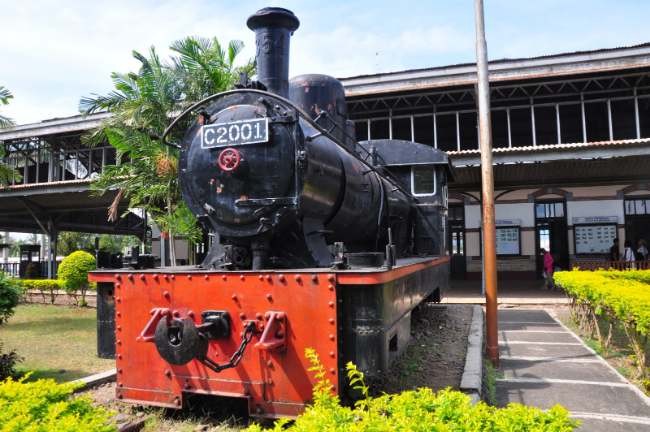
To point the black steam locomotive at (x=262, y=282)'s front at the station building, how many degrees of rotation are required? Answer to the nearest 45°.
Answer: approximately 180°

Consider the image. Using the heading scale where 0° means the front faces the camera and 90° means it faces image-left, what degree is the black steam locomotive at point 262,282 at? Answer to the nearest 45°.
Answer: approximately 45°

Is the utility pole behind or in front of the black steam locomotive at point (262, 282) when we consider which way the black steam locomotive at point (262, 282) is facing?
behind

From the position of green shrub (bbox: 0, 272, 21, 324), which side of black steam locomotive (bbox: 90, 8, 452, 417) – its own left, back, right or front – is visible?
right

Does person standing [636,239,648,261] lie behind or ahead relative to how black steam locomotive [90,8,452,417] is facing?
behind

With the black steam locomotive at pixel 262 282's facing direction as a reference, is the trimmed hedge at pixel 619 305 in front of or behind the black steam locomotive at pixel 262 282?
behind

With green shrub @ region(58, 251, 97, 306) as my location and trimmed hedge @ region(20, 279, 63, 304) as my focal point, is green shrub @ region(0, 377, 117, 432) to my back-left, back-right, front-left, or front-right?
back-left

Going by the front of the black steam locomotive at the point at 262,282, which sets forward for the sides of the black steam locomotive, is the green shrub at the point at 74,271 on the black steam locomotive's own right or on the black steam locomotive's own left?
on the black steam locomotive's own right

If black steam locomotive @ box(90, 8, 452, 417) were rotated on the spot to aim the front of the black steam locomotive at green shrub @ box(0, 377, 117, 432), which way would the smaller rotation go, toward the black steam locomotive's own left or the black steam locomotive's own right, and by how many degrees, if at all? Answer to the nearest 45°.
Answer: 0° — it already faces it

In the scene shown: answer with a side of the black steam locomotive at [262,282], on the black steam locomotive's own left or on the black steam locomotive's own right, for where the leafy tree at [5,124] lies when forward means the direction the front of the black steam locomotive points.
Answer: on the black steam locomotive's own right

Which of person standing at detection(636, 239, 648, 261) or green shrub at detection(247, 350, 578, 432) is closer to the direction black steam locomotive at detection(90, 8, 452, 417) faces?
the green shrub

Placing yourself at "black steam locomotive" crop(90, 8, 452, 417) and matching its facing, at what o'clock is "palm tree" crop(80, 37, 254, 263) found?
The palm tree is roughly at 4 o'clock from the black steam locomotive.

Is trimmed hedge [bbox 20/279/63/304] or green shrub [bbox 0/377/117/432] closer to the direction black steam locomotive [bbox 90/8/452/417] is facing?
the green shrub
